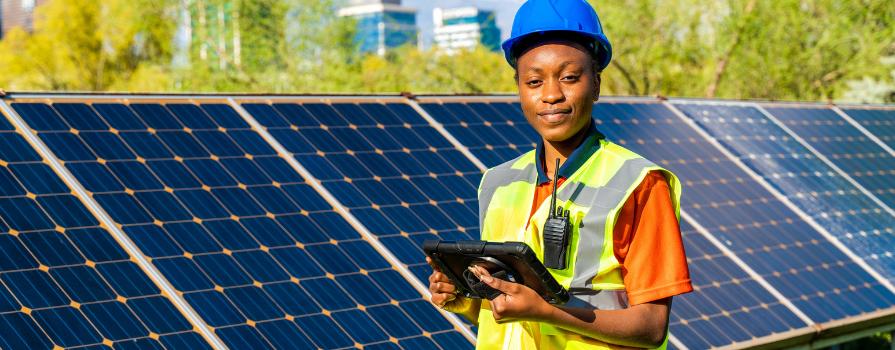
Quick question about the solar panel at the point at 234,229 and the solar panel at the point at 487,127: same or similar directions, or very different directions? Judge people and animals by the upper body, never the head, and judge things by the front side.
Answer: same or similar directions

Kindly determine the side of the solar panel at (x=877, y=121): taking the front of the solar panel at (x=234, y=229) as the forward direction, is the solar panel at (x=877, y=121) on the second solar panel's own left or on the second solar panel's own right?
on the second solar panel's own left

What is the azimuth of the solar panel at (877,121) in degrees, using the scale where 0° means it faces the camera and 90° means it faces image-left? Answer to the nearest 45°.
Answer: approximately 315°

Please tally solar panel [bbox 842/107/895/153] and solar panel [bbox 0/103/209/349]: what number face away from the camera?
0

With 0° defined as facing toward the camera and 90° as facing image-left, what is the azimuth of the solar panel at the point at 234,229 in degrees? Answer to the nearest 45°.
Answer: approximately 315°

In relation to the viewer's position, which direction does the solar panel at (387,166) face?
facing the viewer and to the right of the viewer

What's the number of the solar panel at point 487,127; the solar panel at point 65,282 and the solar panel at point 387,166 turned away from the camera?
0

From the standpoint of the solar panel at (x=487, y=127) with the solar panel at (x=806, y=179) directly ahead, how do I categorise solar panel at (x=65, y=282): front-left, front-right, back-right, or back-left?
back-right

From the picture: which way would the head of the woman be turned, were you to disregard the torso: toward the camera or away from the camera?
toward the camera

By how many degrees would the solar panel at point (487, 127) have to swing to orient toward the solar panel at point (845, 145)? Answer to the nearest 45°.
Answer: approximately 90° to its left

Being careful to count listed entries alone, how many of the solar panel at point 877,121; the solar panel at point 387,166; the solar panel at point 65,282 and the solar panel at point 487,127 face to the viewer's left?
0

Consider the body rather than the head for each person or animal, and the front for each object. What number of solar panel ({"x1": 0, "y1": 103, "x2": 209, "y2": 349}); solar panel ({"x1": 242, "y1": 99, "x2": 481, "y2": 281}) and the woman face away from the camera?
0
